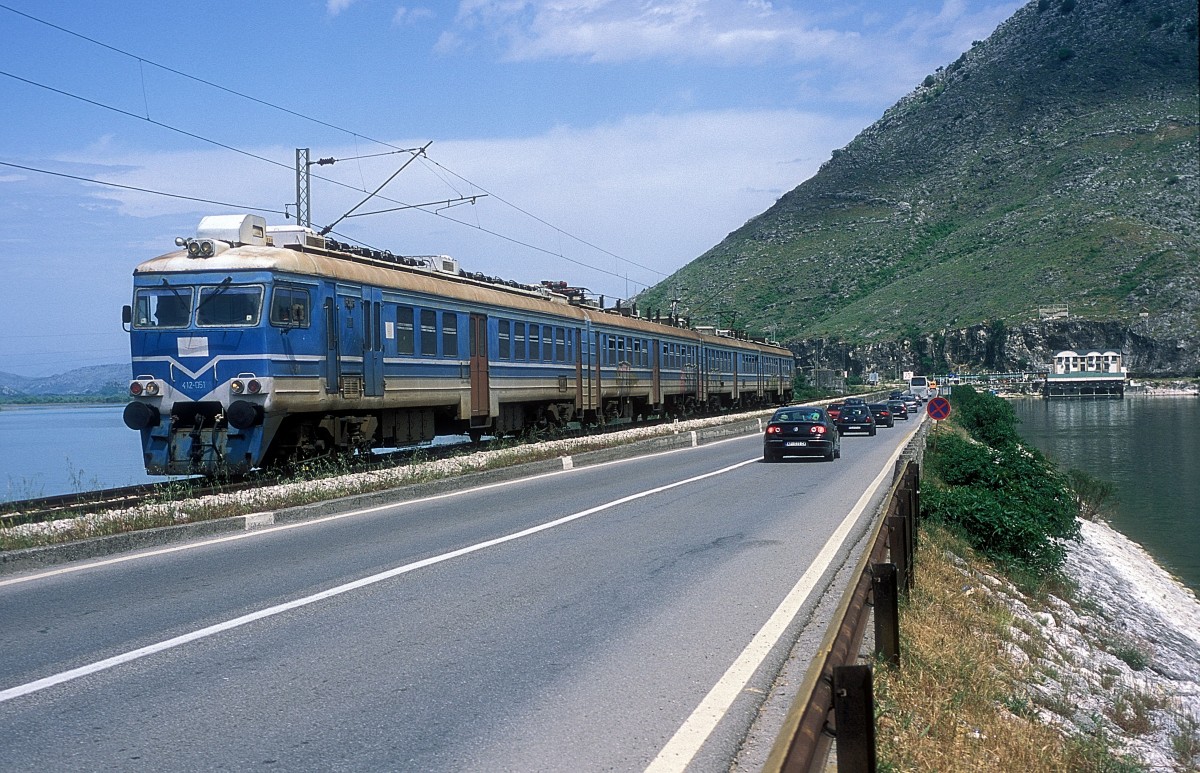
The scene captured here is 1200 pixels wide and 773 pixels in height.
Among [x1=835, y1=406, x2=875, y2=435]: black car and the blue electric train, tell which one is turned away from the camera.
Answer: the black car

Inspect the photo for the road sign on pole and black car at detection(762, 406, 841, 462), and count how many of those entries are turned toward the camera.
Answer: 1

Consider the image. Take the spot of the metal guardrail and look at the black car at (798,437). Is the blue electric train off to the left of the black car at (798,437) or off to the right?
left

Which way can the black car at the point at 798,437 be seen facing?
away from the camera

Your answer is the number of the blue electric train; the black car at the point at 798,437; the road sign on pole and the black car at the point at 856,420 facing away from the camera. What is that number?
2

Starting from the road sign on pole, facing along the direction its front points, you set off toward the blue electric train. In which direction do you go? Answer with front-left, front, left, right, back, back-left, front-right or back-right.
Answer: front-right

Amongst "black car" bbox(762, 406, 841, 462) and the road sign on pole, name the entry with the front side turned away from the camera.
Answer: the black car

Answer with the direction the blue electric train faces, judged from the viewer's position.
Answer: facing the viewer and to the left of the viewer

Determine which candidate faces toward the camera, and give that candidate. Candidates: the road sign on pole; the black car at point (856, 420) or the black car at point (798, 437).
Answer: the road sign on pole

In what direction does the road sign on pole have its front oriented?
toward the camera

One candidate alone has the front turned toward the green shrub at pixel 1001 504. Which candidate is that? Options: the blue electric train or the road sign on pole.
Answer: the road sign on pole

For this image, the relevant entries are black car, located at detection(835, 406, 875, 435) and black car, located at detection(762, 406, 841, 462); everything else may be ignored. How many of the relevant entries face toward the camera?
0

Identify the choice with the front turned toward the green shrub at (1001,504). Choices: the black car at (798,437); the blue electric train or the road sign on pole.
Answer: the road sign on pole

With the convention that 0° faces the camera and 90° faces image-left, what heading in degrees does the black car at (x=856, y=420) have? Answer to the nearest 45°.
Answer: approximately 180°

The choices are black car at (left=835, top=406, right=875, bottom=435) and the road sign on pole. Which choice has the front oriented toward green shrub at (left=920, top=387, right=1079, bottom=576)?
the road sign on pole

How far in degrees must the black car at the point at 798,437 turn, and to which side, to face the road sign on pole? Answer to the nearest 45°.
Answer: approximately 45° to its right

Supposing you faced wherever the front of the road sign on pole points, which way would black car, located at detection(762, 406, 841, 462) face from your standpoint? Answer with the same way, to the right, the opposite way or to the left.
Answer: the opposite way

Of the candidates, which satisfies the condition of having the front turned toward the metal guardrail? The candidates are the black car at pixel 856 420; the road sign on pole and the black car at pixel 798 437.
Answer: the road sign on pole
